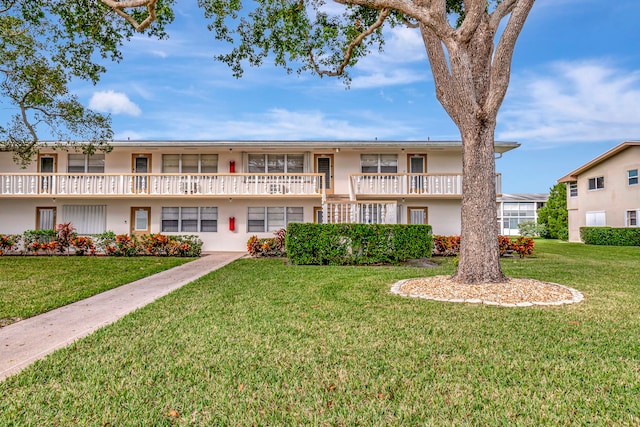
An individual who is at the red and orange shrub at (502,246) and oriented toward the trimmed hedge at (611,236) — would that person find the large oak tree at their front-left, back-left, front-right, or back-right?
back-right

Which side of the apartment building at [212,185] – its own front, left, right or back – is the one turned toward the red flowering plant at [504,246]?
left

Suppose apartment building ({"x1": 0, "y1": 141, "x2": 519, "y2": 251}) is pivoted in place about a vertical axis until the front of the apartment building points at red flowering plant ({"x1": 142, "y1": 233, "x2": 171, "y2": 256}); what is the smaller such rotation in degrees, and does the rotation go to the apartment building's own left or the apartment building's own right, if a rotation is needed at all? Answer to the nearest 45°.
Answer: approximately 45° to the apartment building's own right

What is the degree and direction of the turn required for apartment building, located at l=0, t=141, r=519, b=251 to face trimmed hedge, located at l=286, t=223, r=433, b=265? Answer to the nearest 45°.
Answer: approximately 45° to its left

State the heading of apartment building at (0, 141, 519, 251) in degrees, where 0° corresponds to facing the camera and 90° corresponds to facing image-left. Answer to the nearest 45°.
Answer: approximately 0°

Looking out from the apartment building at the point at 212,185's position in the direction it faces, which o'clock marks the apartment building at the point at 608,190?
the apartment building at the point at 608,190 is roughly at 9 o'clock from the apartment building at the point at 212,185.
